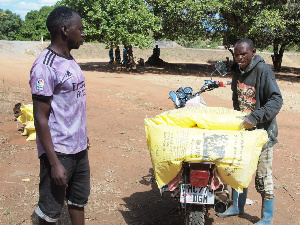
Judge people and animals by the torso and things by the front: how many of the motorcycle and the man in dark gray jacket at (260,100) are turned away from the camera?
1

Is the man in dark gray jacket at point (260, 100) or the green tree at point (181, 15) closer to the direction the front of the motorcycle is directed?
the green tree

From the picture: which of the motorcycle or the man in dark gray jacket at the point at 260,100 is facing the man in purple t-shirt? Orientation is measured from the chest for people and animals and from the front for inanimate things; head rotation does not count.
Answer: the man in dark gray jacket

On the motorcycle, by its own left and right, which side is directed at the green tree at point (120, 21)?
front

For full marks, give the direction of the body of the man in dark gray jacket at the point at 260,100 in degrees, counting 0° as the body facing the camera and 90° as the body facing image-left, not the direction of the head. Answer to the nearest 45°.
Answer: approximately 45°

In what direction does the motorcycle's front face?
away from the camera

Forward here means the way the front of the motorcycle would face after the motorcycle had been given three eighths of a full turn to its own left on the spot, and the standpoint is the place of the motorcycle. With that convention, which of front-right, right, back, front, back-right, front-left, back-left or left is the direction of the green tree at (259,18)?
back-right

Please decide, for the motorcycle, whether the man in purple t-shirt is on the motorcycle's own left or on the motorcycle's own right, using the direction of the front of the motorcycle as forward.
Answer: on the motorcycle's own left

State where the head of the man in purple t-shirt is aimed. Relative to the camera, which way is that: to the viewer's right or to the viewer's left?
to the viewer's right

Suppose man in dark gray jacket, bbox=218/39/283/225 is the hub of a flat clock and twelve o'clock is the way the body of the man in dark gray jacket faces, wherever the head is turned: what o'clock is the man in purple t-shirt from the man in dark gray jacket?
The man in purple t-shirt is roughly at 12 o'clock from the man in dark gray jacket.

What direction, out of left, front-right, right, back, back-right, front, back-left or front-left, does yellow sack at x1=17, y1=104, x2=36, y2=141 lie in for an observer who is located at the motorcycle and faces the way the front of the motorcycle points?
front-left

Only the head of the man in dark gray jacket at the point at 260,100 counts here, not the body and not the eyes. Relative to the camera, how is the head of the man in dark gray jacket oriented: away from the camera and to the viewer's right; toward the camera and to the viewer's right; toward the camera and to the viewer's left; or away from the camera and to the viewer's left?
toward the camera and to the viewer's left

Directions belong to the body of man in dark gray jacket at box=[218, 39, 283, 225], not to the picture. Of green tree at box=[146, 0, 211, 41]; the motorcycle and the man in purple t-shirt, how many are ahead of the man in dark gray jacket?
2

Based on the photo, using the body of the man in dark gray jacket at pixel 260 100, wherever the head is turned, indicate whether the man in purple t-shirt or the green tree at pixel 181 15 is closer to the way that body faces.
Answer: the man in purple t-shirt
